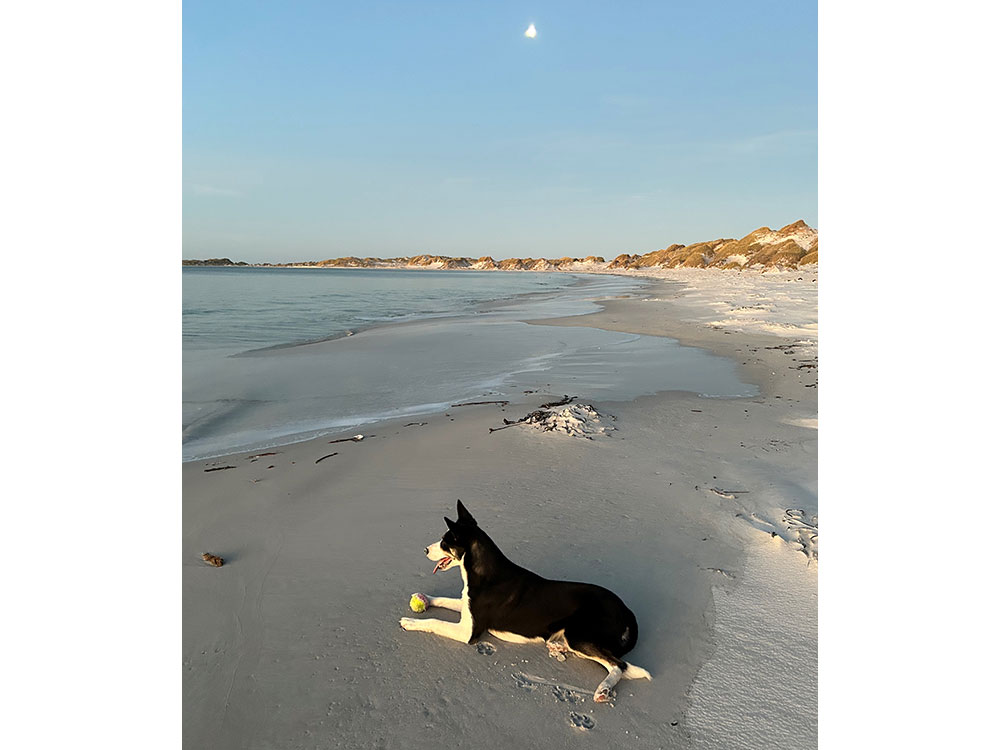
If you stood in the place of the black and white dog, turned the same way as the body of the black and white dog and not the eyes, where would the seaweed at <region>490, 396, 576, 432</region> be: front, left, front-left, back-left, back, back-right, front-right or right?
right

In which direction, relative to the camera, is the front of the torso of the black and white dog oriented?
to the viewer's left
